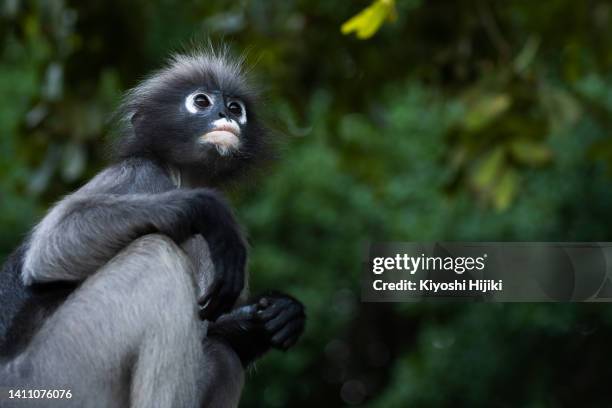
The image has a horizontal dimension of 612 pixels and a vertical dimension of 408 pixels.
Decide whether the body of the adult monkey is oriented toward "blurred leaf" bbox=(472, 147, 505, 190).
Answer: no
